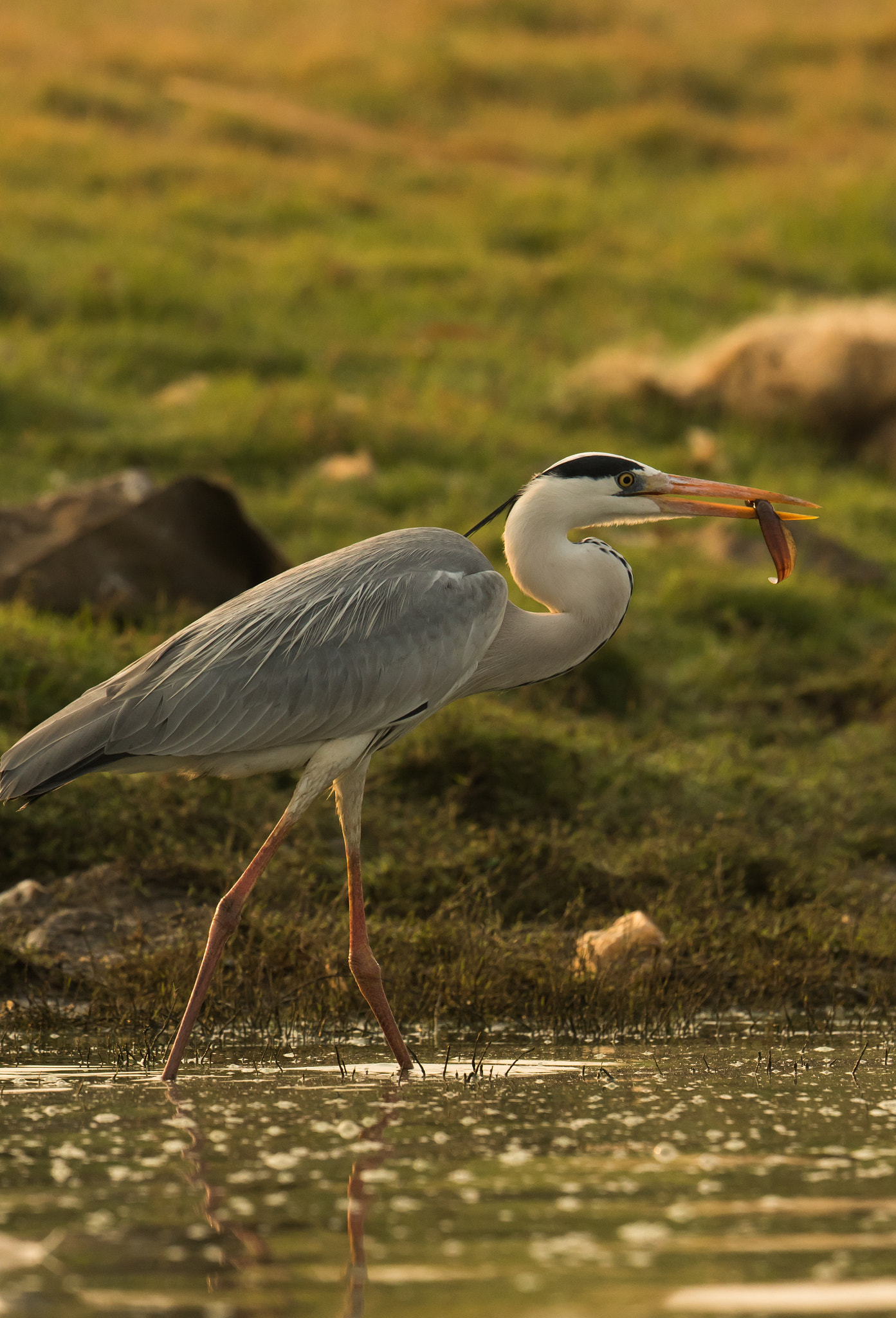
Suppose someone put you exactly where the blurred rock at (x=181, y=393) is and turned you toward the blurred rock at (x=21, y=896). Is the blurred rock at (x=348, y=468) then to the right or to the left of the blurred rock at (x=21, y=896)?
left

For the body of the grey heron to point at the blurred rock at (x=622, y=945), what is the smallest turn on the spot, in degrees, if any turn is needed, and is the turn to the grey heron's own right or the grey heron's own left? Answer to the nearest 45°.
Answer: approximately 45° to the grey heron's own left

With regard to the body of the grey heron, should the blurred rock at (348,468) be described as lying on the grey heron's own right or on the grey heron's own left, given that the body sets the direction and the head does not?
on the grey heron's own left

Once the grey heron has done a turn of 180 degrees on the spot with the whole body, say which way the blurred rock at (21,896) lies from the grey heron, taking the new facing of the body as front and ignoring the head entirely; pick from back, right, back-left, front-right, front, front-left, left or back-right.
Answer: front-right

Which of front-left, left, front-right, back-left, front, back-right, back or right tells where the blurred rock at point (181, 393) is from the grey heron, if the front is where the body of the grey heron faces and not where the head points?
left

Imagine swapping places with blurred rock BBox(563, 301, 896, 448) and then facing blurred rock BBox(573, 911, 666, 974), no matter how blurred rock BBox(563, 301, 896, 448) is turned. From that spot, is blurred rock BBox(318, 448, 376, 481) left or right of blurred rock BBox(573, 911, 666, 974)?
right

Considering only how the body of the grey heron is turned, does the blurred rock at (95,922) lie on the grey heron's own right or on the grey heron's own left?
on the grey heron's own left

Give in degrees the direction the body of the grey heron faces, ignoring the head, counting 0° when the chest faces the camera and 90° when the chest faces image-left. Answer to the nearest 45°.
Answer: approximately 270°

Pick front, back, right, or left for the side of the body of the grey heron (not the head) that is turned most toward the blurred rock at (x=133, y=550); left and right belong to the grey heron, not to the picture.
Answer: left
